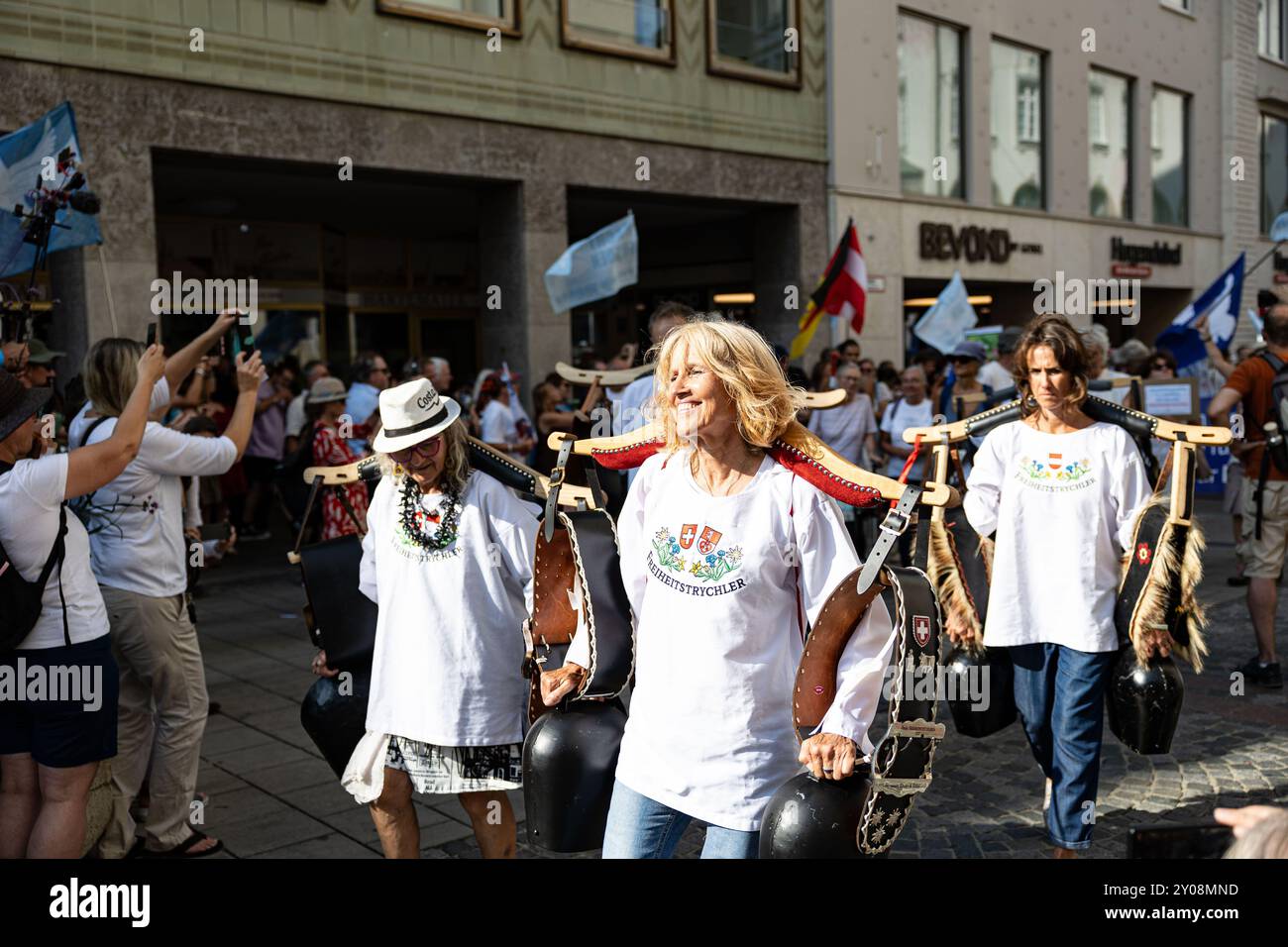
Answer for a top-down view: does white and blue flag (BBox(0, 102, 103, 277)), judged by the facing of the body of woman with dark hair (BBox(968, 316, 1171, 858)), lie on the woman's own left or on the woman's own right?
on the woman's own right

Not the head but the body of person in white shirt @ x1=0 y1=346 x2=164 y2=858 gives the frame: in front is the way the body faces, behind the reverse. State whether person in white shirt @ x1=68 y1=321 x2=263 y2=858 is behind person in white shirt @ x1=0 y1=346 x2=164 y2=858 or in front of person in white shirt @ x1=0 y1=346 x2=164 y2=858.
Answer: in front

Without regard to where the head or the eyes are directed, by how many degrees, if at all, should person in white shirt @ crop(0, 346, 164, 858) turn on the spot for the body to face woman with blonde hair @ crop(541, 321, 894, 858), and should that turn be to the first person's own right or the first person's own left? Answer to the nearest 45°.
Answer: approximately 90° to the first person's own right

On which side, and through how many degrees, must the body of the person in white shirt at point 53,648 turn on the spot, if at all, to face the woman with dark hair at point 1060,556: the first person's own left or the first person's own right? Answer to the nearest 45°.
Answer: approximately 45° to the first person's own right

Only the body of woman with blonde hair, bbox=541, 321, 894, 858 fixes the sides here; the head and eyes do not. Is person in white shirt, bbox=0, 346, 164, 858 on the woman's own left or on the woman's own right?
on the woman's own right

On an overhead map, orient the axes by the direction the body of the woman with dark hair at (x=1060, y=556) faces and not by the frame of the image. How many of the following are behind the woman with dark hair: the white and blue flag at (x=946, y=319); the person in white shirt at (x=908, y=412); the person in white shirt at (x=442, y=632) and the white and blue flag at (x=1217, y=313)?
3

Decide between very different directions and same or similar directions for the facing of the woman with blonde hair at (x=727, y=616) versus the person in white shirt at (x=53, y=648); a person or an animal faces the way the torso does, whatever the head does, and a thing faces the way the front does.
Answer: very different directions

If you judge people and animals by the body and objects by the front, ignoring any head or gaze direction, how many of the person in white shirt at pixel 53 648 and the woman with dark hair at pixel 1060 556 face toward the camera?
1

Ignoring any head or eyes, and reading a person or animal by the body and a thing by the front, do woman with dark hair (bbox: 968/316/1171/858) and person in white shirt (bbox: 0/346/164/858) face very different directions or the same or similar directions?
very different directions

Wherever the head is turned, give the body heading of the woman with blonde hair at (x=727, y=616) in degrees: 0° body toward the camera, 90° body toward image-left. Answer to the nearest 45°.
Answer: approximately 45°

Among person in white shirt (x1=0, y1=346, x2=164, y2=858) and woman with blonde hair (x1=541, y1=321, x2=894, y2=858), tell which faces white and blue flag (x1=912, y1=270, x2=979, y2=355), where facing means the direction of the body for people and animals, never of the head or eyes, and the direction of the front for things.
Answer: the person in white shirt

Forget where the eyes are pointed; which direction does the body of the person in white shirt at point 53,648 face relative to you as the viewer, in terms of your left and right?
facing away from the viewer and to the right of the viewer

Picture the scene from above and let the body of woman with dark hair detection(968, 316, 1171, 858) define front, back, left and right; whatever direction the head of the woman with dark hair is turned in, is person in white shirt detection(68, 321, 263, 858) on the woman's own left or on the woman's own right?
on the woman's own right

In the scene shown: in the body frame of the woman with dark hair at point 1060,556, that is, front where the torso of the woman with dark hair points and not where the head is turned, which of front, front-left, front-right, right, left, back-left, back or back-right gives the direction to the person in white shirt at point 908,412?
back

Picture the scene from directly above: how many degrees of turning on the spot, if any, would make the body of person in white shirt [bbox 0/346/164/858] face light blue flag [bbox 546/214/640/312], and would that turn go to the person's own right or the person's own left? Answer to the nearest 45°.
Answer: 0° — they already face it
